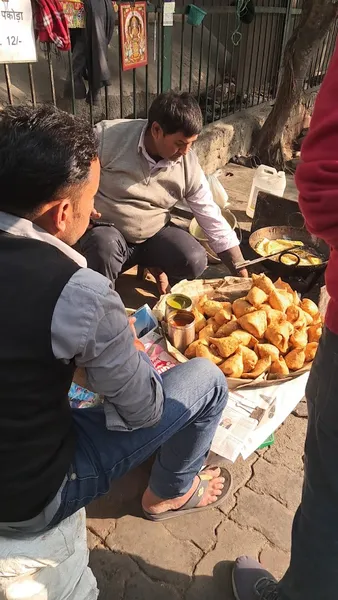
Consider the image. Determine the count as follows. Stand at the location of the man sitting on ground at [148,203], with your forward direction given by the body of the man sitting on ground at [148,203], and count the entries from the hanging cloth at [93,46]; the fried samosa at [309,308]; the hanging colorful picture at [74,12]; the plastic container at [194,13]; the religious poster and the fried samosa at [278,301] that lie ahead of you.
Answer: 2

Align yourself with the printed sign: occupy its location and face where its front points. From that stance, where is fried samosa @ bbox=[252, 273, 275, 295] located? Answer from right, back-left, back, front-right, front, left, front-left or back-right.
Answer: front-left

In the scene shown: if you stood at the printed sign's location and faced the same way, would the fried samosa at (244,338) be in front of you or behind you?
in front

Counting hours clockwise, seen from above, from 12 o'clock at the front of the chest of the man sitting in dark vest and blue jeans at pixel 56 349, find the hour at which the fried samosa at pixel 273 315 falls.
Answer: The fried samosa is roughly at 12 o'clock from the man sitting in dark vest and blue jeans.

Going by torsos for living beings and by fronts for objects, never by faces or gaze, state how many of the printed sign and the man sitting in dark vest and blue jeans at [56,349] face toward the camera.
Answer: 1

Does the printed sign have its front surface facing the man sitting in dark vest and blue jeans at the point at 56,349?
yes

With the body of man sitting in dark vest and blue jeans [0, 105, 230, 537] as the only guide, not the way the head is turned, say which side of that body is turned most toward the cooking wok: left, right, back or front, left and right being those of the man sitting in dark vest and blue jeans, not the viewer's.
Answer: front

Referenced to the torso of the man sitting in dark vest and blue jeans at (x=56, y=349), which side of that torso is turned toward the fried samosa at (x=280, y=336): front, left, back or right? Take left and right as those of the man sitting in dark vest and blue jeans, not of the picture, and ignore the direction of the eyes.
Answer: front

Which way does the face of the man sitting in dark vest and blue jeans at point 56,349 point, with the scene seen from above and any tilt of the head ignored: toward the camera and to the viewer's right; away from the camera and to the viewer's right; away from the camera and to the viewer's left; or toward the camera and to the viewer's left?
away from the camera and to the viewer's right

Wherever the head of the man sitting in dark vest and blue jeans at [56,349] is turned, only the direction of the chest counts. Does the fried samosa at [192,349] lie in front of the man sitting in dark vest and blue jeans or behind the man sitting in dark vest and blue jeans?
in front

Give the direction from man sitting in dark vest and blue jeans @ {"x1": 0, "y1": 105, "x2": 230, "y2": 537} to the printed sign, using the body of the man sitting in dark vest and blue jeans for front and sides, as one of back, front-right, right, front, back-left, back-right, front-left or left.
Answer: front-left

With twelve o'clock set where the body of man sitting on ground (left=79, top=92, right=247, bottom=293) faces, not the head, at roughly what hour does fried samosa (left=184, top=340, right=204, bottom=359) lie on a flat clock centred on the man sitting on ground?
The fried samosa is roughly at 1 o'clock from the man sitting on ground.

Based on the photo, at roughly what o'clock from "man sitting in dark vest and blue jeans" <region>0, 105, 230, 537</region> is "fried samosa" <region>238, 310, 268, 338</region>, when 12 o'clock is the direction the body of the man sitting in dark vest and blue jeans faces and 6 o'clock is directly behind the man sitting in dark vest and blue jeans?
The fried samosa is roughly at 12 o'clock from the man sitting in dark vest and blue jeans.

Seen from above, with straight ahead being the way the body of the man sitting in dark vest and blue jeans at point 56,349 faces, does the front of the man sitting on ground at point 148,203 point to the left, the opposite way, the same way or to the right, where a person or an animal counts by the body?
to the right

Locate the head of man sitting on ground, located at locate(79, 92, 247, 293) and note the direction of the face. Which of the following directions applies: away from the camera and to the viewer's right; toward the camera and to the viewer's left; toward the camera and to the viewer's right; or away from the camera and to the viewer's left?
toward the camera and to the viewer's right

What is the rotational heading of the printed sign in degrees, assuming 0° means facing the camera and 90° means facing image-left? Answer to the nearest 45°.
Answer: approximately 0°

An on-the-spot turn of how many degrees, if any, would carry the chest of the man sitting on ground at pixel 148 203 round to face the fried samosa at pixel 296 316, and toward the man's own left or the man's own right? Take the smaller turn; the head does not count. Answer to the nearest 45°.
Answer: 0° — they already face it
